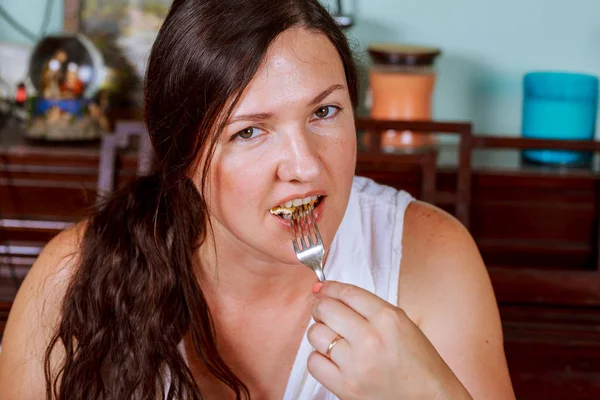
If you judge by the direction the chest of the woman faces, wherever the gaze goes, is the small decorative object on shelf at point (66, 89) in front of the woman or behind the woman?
behind

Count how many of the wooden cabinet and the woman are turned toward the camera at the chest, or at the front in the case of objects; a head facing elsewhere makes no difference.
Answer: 2

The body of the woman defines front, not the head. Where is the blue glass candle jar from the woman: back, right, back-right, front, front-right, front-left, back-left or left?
back-left

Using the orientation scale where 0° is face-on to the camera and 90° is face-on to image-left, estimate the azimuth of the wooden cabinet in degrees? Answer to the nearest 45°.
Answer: approximately 0°

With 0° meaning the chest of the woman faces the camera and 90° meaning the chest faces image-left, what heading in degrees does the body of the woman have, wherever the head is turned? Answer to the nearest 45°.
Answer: approximately 0°
